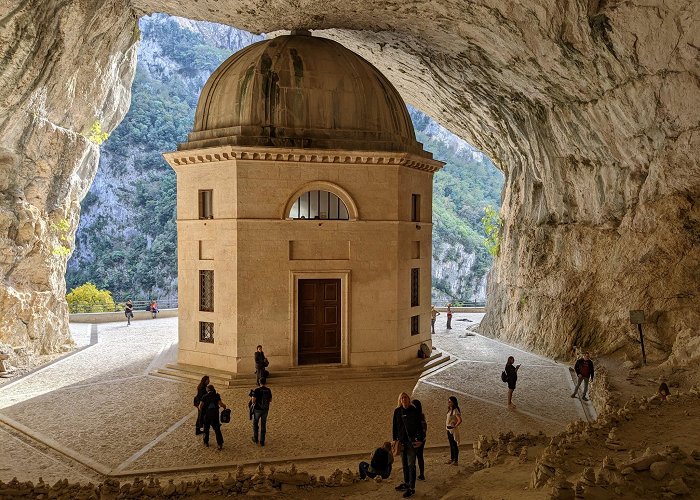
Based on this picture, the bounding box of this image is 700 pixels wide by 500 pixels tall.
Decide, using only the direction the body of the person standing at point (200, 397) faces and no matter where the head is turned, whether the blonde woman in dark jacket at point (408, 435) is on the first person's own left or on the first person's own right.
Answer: on the first person's own right

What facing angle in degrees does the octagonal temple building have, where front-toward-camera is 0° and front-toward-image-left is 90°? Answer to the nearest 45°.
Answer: approximately 0°

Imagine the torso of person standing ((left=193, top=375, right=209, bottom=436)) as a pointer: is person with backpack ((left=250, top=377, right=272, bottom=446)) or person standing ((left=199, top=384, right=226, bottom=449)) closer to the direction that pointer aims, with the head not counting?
the person with backpack

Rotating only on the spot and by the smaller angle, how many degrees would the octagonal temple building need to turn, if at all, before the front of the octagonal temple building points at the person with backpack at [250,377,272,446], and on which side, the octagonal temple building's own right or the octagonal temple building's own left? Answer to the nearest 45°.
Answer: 0° — it already faces them

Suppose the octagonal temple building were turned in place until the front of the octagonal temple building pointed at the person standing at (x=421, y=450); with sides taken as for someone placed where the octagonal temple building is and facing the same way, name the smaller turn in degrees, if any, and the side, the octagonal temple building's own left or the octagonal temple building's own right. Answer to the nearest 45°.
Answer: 0° — it already faces them

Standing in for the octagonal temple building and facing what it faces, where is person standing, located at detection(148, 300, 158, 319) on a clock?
The person standing is roughly at 5 o'clock from the octagonal temple building.
